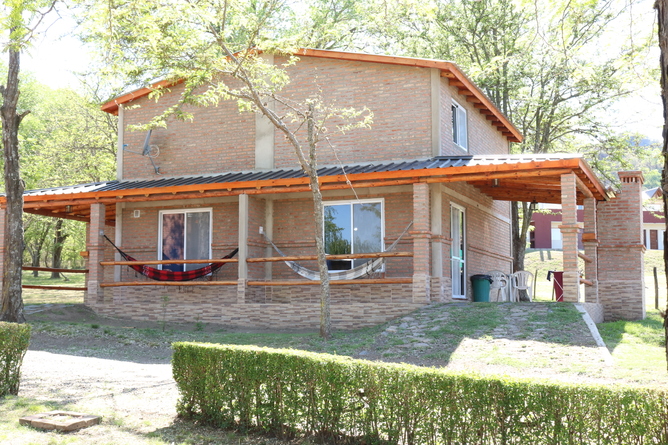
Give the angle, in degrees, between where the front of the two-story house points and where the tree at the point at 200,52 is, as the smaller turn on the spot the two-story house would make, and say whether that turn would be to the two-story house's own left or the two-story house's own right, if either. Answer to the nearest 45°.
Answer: approximately 45° to the two-story house's own right

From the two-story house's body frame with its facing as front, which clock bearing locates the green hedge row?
The green hedge row is roughly at 12 o'clock from the two-story house.

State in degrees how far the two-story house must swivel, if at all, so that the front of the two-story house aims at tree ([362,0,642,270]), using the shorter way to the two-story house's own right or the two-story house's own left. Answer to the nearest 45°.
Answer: approximately 135° to the two-story house's own left

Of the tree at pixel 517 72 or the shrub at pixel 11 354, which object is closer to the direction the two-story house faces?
the shrub

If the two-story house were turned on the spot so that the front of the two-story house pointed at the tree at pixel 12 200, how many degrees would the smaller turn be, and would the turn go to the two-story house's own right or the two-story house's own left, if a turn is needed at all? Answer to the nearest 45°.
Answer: approximately 90° to the two-story house's own right

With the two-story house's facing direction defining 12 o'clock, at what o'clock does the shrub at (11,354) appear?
The shrub is roughly at 1 o'clock from the two-story house.

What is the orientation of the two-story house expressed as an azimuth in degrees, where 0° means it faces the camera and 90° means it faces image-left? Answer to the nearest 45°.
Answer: approximately 0°
